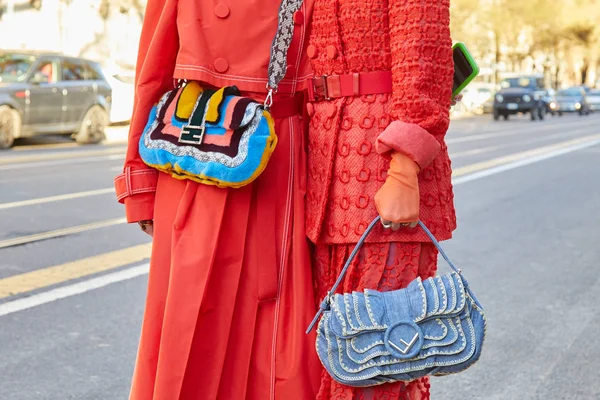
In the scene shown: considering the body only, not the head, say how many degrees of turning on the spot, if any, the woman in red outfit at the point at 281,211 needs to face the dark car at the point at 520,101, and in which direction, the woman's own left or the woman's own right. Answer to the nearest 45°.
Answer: approximately 180°

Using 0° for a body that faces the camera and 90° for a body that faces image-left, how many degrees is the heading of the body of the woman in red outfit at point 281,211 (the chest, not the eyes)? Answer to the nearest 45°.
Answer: approximately 0°

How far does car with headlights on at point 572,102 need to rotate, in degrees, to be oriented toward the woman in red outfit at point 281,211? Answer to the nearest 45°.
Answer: approximately 45° to its left

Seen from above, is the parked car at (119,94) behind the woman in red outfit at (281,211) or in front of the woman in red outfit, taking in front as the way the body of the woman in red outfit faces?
behind

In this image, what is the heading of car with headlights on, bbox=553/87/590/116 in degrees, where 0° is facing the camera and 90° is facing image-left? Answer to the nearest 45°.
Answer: approximately 45°
